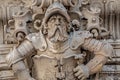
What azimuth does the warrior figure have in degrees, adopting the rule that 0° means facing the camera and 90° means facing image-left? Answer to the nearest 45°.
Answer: approximately 0°
